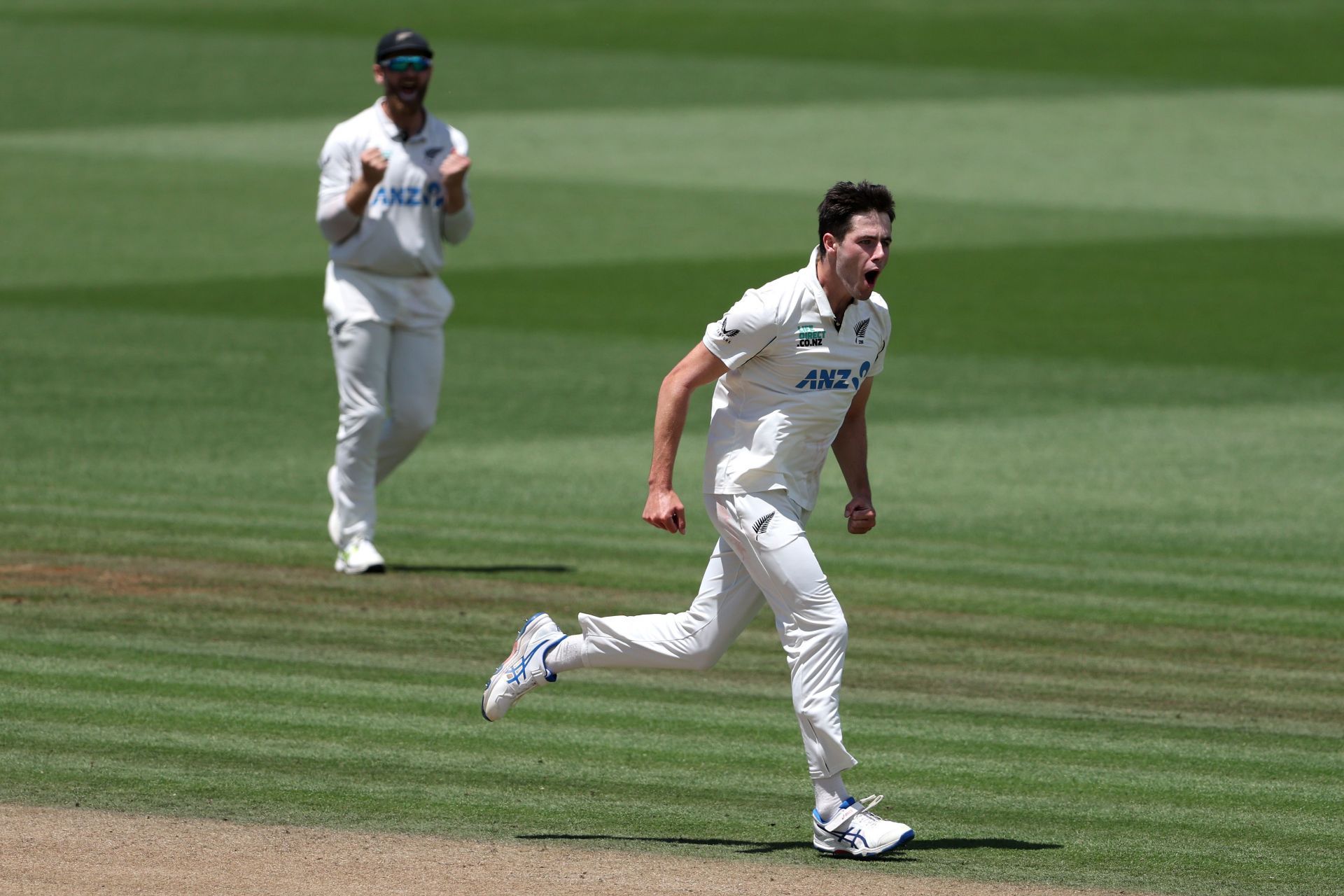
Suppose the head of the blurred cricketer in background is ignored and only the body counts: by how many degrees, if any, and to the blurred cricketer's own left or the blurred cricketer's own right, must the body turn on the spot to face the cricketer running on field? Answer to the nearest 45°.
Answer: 0° — they already face them

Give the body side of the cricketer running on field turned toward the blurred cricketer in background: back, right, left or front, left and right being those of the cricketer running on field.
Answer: back

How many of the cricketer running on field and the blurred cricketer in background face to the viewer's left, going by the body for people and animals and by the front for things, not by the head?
0

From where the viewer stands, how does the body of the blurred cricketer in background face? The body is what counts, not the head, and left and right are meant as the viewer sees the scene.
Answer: facing the viewer

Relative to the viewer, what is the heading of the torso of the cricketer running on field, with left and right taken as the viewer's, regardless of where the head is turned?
facing the viewer and to the right of the viewer
